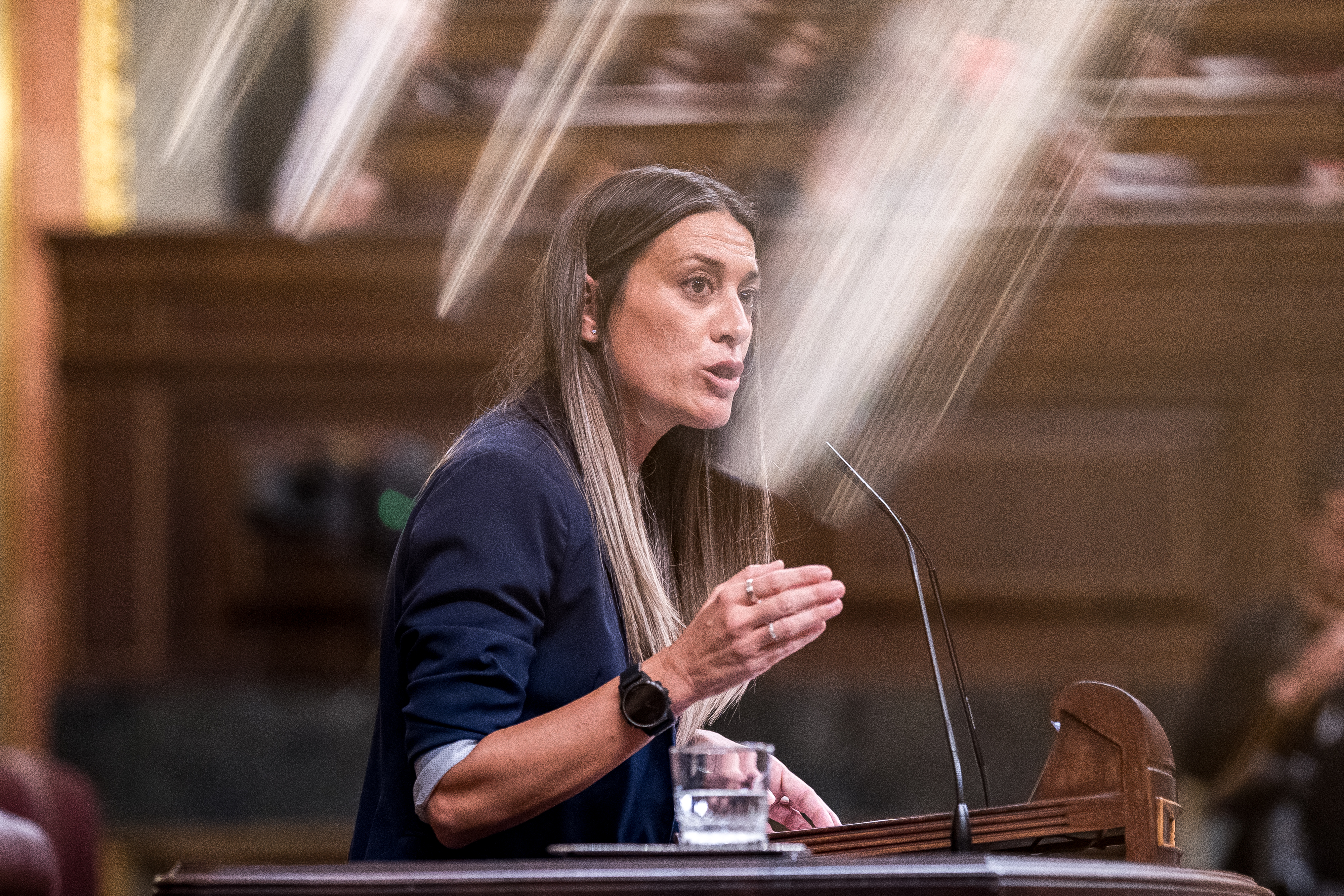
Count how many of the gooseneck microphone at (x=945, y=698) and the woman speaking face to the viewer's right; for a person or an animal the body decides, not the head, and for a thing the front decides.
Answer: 1

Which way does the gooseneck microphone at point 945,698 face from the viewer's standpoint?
to the viewer's left

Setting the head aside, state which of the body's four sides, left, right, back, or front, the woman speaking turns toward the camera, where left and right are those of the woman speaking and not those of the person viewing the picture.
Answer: right

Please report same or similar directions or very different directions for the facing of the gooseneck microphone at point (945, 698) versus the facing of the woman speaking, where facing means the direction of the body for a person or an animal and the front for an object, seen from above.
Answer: very different directions

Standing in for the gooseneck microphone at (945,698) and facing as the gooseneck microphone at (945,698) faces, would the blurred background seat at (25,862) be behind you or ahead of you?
ahead
